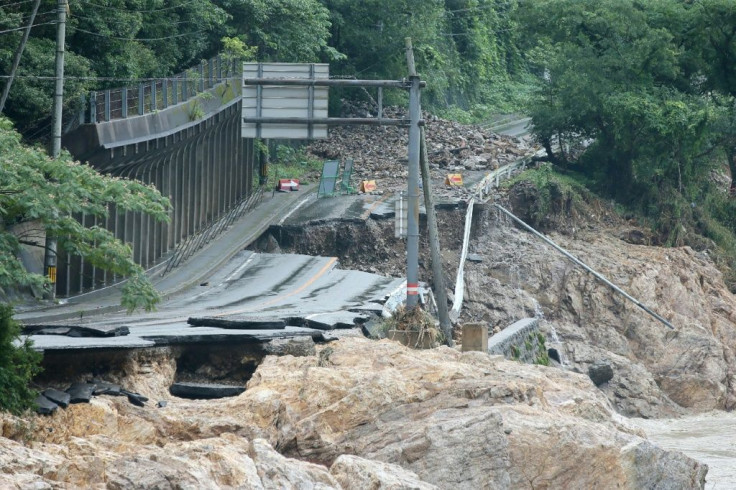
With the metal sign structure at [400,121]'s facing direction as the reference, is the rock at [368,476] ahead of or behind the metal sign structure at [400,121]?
behind

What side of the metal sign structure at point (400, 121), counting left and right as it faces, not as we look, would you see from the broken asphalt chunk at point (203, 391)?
back

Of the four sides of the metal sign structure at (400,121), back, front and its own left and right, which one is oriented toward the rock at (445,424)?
back

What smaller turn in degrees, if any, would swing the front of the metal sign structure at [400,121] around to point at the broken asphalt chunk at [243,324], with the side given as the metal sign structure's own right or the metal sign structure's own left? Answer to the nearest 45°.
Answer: approximately 135° to the metal sign structure's own left

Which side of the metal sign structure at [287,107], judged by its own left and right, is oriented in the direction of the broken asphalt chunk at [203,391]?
back

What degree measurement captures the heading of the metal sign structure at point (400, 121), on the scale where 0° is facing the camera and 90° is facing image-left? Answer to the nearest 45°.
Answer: approximately 180°

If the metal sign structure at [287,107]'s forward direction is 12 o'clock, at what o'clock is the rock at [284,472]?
The rock is roughly at 6 o'clock from the metal sign structure.

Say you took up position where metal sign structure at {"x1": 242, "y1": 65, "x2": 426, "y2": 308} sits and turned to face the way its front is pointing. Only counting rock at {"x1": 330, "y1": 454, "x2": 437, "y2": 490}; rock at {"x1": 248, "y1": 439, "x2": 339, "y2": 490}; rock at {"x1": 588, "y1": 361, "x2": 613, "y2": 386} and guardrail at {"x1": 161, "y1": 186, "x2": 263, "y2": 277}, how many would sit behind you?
2

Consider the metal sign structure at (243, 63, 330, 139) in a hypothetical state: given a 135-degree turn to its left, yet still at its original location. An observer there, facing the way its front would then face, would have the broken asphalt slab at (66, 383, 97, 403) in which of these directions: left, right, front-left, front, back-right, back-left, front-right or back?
front-left

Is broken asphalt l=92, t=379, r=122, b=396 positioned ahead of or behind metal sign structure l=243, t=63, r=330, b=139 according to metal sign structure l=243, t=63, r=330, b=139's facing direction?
behind

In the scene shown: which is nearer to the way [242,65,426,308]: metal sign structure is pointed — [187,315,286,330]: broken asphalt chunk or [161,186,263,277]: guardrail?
the guardrail
